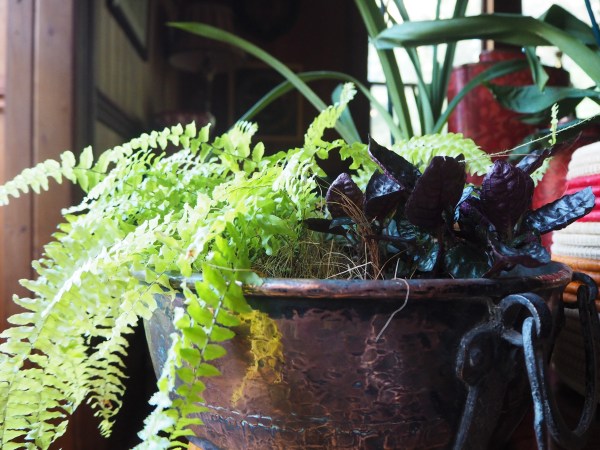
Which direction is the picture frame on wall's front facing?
to the viewer's right

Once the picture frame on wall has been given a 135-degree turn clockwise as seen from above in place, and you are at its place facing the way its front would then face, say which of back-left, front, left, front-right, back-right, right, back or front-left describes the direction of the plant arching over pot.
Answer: front-left
